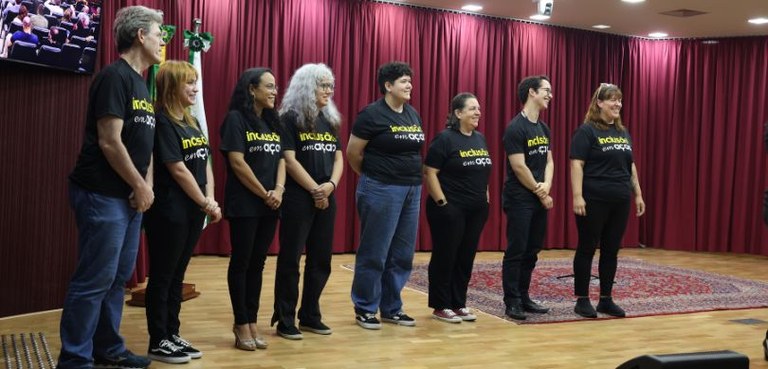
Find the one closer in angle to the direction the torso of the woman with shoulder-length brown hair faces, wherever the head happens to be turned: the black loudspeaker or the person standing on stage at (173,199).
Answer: the black loudspeaker

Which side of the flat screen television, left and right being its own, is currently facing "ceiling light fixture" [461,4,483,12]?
left

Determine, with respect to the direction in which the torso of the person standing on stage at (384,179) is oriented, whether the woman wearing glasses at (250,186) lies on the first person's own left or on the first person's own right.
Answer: on the first person's own right

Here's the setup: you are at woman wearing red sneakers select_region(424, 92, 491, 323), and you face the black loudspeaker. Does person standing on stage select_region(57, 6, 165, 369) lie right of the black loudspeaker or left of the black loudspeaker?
right

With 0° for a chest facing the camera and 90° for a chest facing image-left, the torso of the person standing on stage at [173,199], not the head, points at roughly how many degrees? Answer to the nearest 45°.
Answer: approximately 315°

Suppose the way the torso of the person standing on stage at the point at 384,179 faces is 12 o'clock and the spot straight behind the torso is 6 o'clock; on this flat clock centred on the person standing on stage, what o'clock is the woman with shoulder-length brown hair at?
The woman with shoulder-length brown hair is roughly at 10 o'clock from the person standing on stage.

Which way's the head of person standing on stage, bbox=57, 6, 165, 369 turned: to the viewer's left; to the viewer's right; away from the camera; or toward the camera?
to the viewer's right

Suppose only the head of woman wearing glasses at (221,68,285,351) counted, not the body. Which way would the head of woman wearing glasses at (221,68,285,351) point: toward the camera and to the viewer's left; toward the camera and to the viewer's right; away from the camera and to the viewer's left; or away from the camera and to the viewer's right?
toward the camera and to the viewer's right
